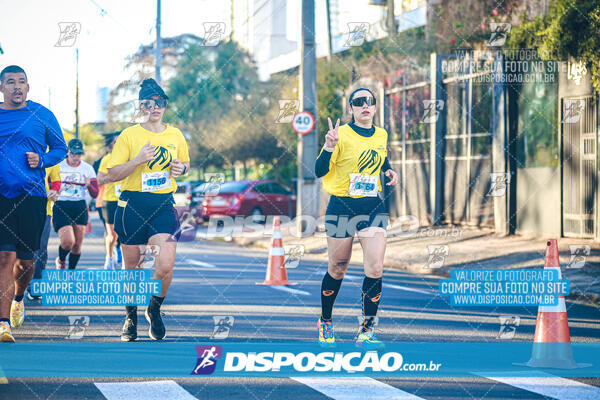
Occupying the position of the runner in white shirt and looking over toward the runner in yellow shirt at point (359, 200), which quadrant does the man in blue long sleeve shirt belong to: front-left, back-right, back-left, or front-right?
front-right

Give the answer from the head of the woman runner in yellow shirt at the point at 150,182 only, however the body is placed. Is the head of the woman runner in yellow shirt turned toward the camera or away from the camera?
toward the camera

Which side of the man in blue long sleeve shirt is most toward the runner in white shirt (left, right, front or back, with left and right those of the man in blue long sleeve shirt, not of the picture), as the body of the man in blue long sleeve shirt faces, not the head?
back

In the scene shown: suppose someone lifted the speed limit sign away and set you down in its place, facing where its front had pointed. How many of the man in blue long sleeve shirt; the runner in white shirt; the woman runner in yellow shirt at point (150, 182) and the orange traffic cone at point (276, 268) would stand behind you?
0

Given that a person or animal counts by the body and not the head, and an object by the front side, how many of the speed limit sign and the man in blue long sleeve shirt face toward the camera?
2

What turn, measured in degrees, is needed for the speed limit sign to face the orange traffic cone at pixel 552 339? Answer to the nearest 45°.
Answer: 0° — it already faces it

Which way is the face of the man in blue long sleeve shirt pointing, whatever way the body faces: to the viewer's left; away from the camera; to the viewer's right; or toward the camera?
toward the camera

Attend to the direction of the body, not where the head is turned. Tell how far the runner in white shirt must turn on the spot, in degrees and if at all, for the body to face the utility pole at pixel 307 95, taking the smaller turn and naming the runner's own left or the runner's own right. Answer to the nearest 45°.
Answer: approximately 135° to the runner's own left

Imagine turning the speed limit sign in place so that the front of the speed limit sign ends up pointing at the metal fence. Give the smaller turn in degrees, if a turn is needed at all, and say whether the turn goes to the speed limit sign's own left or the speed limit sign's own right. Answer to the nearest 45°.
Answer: approximately 135° to the speed limit sign's own left

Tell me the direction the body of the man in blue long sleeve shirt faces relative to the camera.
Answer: toward the camera

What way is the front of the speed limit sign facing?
toward the camera

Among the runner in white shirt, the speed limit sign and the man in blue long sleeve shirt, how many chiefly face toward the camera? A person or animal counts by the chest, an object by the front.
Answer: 3

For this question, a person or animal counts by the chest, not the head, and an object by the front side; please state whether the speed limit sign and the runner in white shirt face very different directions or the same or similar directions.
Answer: same or similar directions

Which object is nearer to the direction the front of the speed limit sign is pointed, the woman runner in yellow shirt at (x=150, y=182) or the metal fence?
the woman runner in yellow shirt

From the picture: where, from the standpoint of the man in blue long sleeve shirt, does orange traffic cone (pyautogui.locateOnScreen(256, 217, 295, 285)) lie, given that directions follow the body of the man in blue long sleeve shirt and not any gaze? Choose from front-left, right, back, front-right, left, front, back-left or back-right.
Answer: back-left

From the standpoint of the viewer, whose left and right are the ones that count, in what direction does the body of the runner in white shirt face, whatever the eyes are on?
facing the viewer

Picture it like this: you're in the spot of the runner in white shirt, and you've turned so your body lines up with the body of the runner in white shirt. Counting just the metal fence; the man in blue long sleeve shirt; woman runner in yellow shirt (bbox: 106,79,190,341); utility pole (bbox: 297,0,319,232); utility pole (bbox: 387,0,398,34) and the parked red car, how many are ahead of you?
2

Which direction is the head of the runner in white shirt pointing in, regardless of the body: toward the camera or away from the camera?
toward the camera

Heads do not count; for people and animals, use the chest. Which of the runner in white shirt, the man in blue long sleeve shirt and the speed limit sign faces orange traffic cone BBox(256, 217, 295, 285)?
the speed limit sign

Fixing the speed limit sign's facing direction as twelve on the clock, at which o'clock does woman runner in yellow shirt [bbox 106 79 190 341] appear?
The woman runner in yellow shirt is roughly at 12 o'clock from the speed limit sign.
